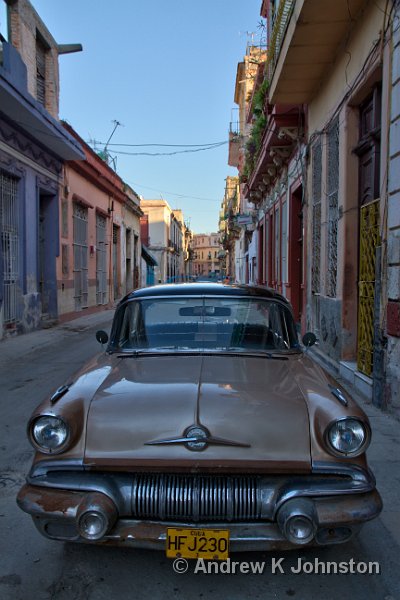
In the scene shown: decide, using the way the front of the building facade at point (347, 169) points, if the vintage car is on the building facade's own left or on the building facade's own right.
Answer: on the building facade's own left

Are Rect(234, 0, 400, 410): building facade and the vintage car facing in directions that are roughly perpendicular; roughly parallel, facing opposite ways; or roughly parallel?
roughly perpendicular

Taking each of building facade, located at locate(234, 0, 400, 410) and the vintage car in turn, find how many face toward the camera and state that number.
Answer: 1

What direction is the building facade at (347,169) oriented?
to the viewer's left

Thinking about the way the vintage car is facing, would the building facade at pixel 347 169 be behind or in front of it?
behind

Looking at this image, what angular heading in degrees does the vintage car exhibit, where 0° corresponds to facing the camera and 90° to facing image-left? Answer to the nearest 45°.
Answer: approximately 0°
